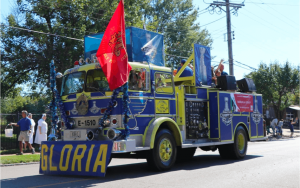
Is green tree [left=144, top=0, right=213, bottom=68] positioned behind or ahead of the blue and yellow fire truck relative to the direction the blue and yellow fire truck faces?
behind

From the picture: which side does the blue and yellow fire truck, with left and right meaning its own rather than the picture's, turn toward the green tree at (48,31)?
right

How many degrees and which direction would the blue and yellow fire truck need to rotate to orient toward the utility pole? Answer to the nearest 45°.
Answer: approximately 135° to its right

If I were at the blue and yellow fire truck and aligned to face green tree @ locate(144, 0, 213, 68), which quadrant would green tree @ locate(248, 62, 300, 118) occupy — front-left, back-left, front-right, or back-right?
front-right

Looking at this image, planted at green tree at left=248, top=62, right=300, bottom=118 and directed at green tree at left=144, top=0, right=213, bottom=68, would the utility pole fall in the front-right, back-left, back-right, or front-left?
front-left

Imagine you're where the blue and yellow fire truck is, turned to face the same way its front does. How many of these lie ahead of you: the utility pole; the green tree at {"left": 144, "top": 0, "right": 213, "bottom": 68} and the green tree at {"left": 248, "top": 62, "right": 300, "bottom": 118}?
0

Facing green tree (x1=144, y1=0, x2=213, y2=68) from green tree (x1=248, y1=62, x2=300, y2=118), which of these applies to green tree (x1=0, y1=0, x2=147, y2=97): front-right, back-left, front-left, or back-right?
front-left

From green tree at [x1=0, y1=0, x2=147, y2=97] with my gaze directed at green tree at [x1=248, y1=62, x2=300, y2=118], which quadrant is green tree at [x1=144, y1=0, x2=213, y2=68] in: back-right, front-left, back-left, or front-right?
front-left

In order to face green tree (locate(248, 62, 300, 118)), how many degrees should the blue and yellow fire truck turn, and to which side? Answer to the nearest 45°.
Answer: approximately 180°
